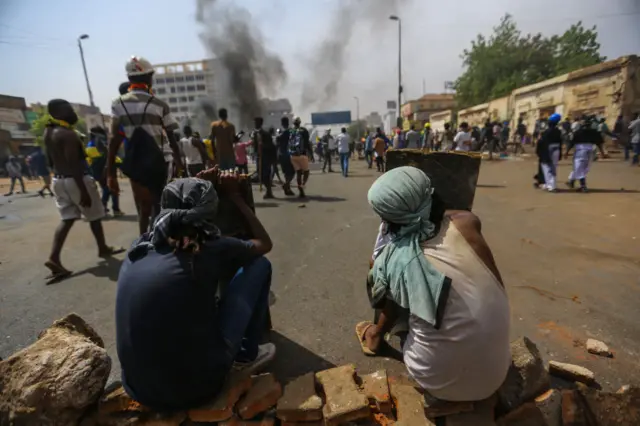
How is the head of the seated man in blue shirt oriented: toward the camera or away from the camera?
away from the camera

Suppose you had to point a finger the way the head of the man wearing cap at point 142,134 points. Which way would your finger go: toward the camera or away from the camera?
away from the camera

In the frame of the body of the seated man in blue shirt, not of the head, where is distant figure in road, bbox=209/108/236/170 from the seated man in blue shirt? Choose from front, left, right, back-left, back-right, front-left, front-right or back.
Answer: front-left

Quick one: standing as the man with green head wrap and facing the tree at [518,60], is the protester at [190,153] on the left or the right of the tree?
left

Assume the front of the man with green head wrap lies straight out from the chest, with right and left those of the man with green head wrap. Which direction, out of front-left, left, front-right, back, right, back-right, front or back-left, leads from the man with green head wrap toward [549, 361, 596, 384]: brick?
right

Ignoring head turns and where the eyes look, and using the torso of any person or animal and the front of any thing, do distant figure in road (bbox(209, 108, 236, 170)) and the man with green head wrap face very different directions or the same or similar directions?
same or similar directions

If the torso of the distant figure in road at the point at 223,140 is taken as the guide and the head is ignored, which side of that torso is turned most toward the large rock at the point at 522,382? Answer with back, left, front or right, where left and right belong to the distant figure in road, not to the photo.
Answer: back

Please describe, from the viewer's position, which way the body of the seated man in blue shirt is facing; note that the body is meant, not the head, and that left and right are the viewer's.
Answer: facing away from the viewer and to the right of the viewer
